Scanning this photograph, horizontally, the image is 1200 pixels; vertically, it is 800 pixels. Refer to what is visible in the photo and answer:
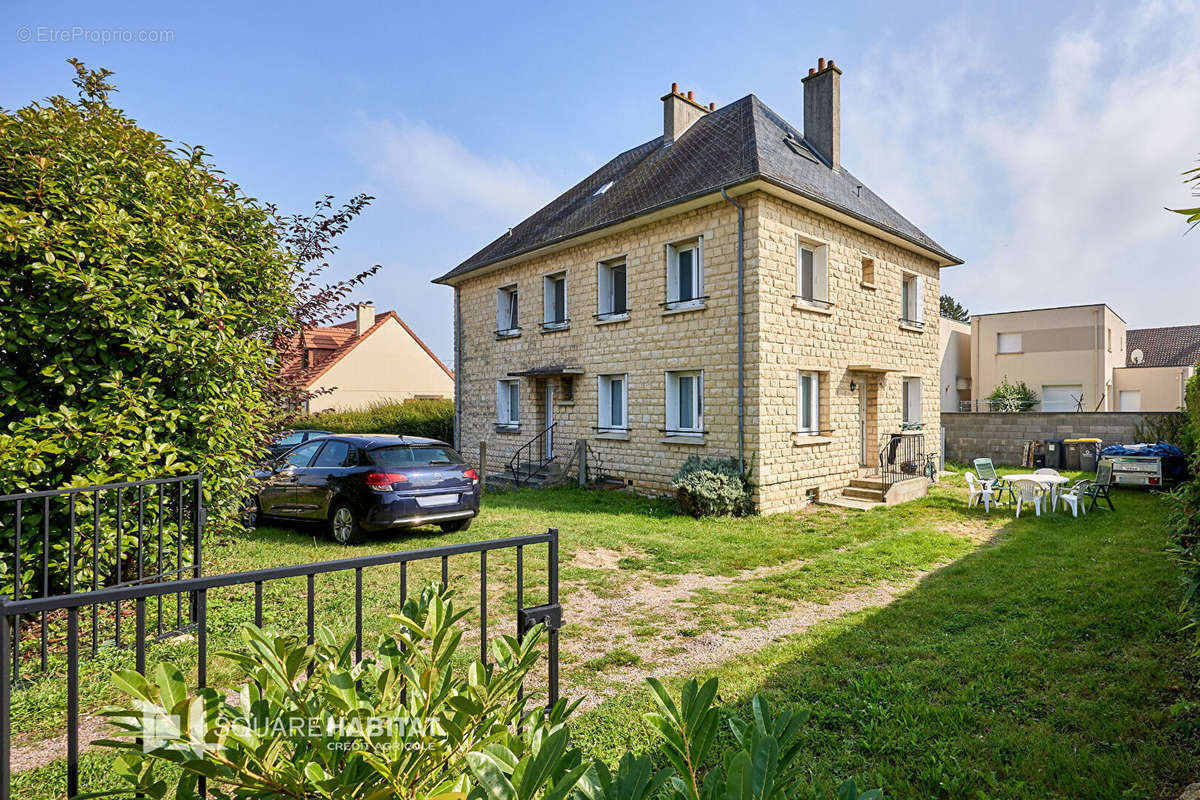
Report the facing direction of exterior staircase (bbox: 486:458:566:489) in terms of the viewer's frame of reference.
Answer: facing the viewer and to the left of the viewer

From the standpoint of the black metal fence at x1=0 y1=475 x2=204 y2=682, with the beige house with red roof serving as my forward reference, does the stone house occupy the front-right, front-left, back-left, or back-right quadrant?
front-right

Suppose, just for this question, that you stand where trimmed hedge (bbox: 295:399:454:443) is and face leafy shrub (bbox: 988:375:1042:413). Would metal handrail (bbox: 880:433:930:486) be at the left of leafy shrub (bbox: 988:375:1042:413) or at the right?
right

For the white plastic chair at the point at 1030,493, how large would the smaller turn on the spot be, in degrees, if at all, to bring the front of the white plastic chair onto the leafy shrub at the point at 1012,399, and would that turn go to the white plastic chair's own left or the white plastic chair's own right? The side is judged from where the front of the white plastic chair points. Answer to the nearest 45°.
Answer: approximately 45° to the white plastic chair's own left

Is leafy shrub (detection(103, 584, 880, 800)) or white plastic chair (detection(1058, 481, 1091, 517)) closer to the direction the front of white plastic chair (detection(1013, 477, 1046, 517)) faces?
the white plastic chair

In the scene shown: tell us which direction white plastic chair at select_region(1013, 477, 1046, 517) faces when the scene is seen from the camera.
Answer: facing away from the viewer and to the right of the viewer

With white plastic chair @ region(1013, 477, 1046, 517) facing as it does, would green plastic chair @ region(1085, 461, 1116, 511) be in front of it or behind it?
in front

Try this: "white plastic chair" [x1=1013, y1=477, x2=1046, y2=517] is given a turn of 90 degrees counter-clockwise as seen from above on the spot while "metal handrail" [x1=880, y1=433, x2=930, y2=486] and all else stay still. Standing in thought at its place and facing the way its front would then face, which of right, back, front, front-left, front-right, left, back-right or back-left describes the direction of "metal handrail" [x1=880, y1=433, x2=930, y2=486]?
front
